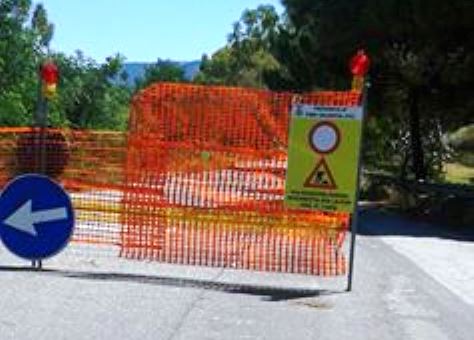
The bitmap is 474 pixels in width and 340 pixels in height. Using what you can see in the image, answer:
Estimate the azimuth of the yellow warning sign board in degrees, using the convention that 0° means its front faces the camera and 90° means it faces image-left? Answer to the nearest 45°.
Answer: approximately 0°

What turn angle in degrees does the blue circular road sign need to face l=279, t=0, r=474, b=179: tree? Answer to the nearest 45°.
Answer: approximately 135° to its left

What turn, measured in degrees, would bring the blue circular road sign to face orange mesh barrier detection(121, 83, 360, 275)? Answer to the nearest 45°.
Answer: approximately 90° to its left

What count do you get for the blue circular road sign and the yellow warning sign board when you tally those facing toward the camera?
2

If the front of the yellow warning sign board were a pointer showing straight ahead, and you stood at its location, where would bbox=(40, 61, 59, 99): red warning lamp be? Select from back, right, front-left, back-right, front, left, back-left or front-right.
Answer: right

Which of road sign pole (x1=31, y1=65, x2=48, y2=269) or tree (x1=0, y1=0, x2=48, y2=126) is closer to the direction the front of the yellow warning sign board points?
the road sign pole

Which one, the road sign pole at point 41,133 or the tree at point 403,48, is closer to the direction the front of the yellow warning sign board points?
the road sign pole

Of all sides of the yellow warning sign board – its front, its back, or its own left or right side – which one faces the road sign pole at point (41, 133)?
right

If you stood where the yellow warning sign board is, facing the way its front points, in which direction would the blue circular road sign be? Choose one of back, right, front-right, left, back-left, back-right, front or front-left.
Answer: right

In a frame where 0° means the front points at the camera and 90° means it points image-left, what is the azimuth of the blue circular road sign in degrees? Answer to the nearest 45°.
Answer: approximately 0°

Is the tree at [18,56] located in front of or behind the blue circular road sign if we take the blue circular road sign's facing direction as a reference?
behind
